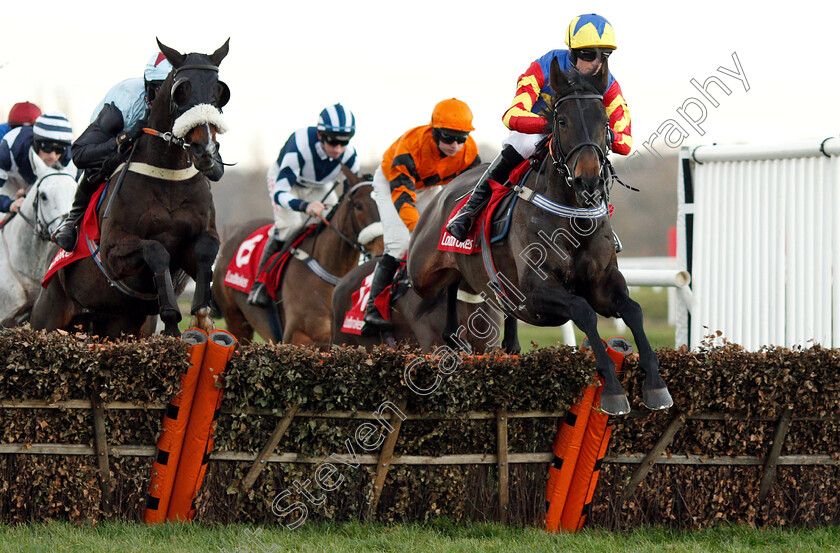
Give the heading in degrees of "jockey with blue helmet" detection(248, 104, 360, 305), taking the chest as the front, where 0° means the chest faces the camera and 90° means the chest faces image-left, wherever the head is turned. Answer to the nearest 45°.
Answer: approximately 315°

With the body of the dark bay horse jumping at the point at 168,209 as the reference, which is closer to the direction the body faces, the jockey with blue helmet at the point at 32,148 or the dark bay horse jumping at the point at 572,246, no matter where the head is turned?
the dark bay horse jumping

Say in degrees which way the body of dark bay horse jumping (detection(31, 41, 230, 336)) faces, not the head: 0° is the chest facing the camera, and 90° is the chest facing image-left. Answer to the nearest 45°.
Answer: approximately 315°

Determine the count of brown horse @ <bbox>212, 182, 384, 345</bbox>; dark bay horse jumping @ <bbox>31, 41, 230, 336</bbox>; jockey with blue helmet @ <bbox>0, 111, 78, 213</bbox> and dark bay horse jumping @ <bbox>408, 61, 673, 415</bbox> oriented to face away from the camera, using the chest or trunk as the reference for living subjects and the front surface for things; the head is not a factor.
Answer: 0

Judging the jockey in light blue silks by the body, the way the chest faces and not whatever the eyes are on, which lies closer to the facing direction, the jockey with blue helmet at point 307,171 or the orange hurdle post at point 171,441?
the orange hurdle post

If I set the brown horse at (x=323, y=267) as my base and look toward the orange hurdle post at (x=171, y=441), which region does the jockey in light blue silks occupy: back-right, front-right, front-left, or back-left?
front-right

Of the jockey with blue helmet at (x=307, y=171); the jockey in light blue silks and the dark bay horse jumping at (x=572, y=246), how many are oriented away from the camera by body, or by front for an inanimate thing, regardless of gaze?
0

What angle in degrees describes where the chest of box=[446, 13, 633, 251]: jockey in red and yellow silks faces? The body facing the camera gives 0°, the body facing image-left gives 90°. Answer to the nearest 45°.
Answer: approximately 315°

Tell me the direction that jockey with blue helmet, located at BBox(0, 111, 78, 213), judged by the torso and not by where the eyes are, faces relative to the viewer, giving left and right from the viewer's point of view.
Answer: facing the viewer and to the right of the viewer

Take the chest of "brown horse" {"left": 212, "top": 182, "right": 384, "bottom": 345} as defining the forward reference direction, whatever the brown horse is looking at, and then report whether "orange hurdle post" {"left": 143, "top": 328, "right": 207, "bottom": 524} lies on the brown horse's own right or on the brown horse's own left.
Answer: on the brown horse's own right

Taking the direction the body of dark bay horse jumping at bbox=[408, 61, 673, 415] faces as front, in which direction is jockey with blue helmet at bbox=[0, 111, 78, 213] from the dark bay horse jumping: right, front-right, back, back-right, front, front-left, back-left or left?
back
